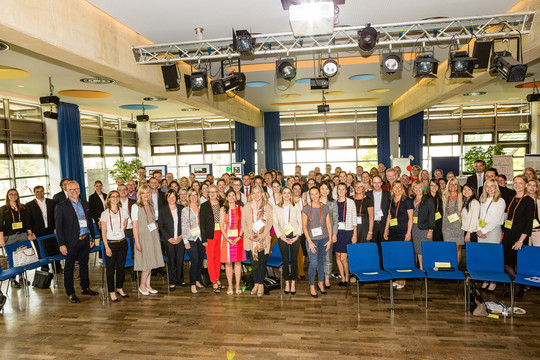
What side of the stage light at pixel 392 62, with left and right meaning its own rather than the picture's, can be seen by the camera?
front

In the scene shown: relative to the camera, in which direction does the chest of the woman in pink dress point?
toward the camera

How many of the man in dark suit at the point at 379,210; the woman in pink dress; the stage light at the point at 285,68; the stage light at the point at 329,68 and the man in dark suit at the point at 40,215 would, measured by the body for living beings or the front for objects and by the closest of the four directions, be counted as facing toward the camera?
5

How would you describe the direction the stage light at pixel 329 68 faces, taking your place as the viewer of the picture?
facing the viewer

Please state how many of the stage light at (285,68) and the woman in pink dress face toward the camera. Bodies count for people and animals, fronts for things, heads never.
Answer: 2

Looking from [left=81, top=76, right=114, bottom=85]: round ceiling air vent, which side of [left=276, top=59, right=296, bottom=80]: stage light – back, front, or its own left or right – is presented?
right

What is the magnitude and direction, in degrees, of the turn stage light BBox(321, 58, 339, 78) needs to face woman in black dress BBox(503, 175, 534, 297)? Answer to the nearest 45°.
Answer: approximately 90° to its left

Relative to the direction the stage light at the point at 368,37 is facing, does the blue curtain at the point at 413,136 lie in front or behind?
behind

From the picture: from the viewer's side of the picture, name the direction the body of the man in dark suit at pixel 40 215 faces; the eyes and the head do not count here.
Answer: toward the camera

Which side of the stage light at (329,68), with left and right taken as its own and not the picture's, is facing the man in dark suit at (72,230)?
right

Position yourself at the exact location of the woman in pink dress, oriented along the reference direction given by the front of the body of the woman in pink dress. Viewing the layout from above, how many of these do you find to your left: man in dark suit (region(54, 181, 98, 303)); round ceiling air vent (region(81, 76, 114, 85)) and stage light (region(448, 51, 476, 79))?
1
